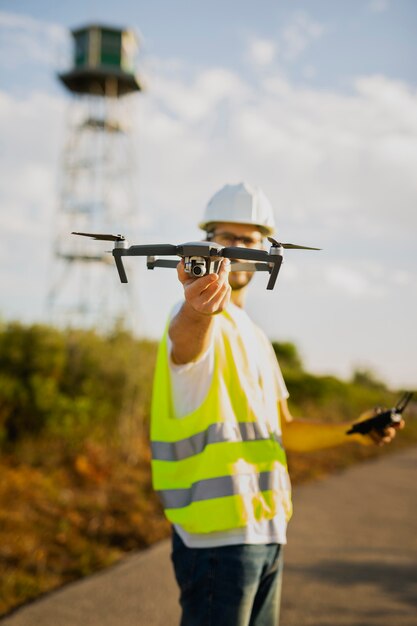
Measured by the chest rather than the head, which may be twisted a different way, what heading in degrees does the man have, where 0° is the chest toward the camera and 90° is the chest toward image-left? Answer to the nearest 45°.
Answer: approximately 315°

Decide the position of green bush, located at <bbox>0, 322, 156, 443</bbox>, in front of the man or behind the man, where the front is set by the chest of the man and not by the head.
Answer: behind
